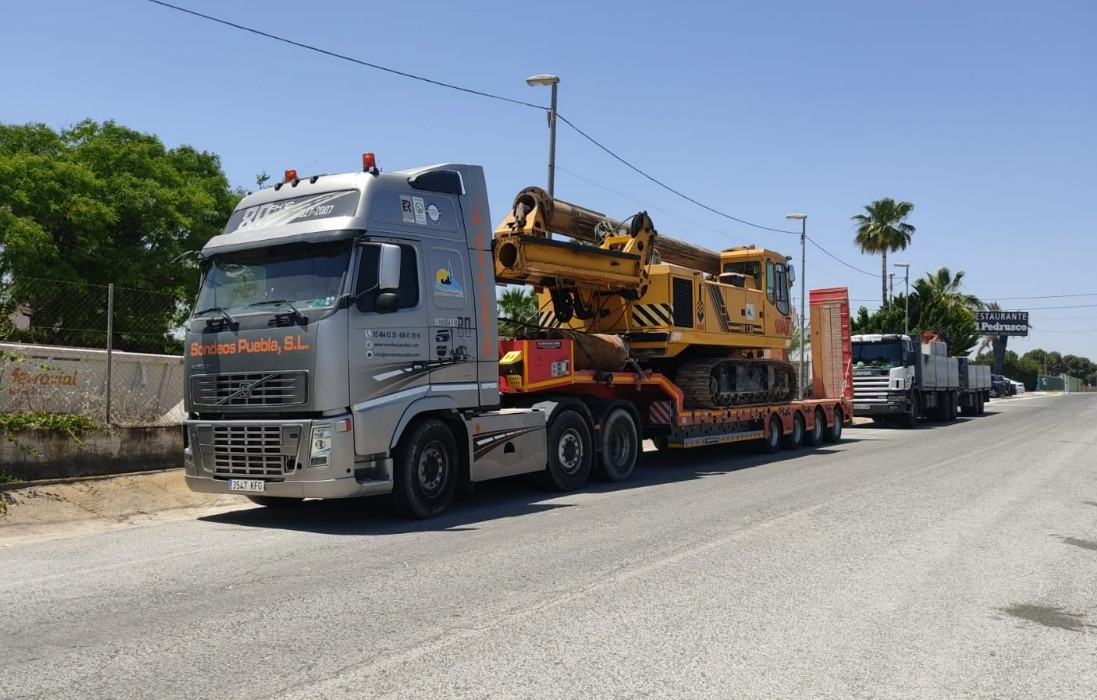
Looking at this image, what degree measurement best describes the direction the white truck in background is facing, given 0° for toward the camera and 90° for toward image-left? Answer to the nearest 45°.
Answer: approximately 45°

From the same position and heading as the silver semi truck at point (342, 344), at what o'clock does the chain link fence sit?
The chain link fence is roughly at 3 o'clock from the silver semi truck.

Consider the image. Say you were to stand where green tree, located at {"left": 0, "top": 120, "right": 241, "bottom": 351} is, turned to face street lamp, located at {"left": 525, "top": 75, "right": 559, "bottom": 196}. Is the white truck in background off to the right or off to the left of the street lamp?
left

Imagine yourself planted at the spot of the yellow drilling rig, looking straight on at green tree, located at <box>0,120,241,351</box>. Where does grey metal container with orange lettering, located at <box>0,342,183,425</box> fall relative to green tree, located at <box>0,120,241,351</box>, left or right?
left

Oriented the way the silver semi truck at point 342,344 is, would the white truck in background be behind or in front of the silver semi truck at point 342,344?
behind

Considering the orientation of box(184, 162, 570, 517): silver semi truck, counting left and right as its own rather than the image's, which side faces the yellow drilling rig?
back

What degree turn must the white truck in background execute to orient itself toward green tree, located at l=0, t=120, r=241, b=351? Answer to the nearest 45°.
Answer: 0° — it already faces it
